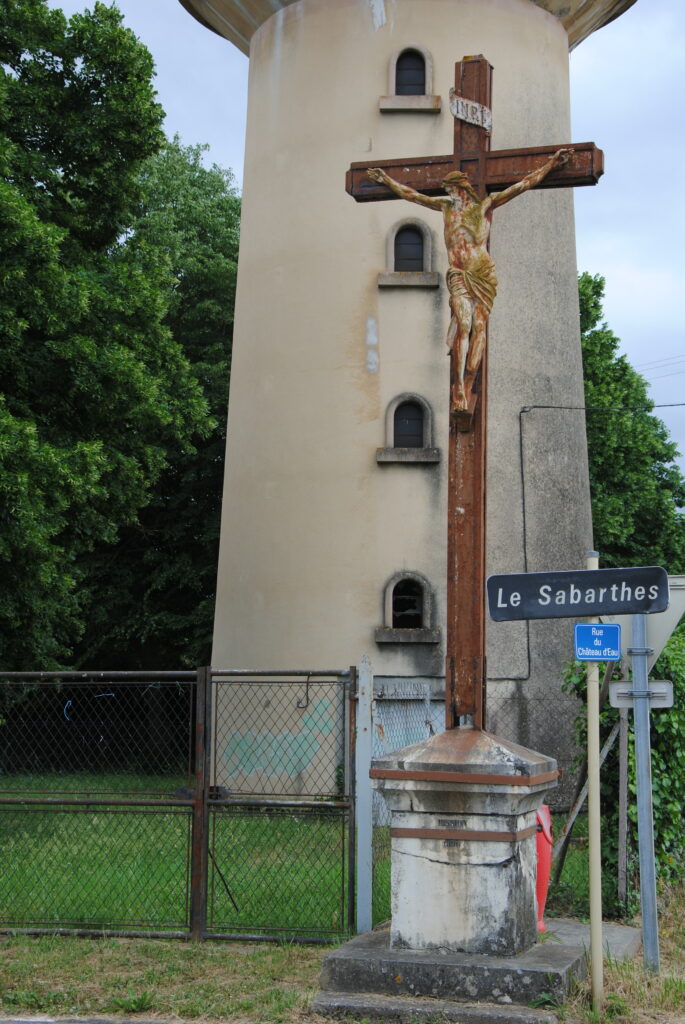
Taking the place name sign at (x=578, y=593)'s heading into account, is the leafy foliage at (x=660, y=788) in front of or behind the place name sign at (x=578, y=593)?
behind

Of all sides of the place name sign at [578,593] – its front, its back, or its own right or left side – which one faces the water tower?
back

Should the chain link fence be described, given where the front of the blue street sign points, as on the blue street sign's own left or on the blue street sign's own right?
on the blue street sign's own right

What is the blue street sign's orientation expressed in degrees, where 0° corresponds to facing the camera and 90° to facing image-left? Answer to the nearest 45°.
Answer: approximately 0°

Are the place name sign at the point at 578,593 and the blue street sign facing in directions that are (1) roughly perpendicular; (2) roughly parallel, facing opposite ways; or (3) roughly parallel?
roughly parallel

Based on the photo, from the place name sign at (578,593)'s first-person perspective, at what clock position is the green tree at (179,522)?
The green tree is roughly at 5 o'clock from the place name sign.

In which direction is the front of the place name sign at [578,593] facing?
toward the camera

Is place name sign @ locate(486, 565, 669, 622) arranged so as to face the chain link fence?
no

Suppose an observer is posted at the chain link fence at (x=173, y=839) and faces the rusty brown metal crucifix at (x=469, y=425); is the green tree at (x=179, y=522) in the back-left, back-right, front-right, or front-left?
back-left

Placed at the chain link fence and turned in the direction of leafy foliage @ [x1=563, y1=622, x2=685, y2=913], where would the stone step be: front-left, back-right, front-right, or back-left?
front-right

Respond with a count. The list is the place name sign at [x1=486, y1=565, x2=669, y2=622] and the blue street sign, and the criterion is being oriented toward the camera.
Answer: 2
